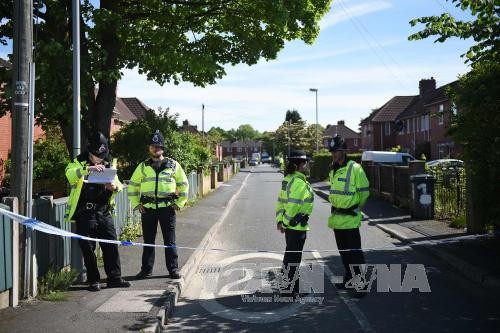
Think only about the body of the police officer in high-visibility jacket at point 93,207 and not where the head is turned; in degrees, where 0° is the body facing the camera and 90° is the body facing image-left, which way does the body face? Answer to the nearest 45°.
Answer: approximately 315°

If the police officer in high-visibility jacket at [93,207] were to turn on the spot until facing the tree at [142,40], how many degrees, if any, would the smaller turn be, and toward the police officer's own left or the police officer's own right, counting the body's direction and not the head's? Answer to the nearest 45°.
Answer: approximately 135° to the police officer's own left

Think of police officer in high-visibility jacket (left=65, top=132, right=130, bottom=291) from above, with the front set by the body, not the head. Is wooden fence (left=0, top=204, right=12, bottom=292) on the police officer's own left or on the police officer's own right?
on the police officer's own right

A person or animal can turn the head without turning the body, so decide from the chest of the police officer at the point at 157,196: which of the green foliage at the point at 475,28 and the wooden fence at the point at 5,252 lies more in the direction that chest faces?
the wooden fence
